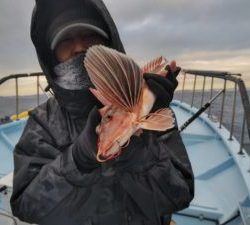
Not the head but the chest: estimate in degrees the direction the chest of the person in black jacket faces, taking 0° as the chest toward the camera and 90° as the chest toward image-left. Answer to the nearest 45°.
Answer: approximately 0°
